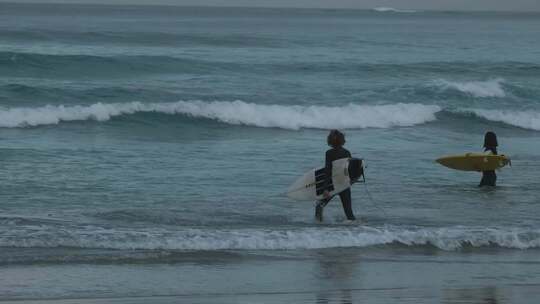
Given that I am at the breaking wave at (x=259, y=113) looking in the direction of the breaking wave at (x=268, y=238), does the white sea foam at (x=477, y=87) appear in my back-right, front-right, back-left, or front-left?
back-left

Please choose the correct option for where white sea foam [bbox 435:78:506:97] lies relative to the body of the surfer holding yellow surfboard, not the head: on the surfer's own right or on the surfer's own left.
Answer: on the surfer's own right

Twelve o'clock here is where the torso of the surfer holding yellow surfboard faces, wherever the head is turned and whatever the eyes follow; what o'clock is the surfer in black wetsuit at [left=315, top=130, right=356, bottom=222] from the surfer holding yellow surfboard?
The surfer in black wetsuit is roughly at 10 o'clock from the surfer holding yellow surfboard.

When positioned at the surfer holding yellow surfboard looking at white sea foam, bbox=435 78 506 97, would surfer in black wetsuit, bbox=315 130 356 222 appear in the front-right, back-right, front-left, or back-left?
back-left
